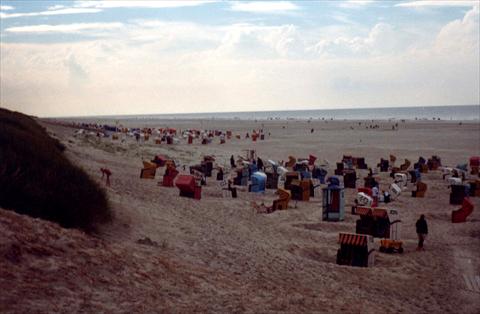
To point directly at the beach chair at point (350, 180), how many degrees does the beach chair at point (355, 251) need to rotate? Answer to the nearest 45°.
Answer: approximately 135° to its right

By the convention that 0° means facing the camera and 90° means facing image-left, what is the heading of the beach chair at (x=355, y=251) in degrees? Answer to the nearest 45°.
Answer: approximately 45°

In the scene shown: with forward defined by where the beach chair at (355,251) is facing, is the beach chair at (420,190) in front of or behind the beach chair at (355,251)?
behind

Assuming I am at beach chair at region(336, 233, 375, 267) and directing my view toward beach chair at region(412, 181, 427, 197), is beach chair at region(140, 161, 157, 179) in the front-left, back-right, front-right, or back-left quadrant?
front-left
